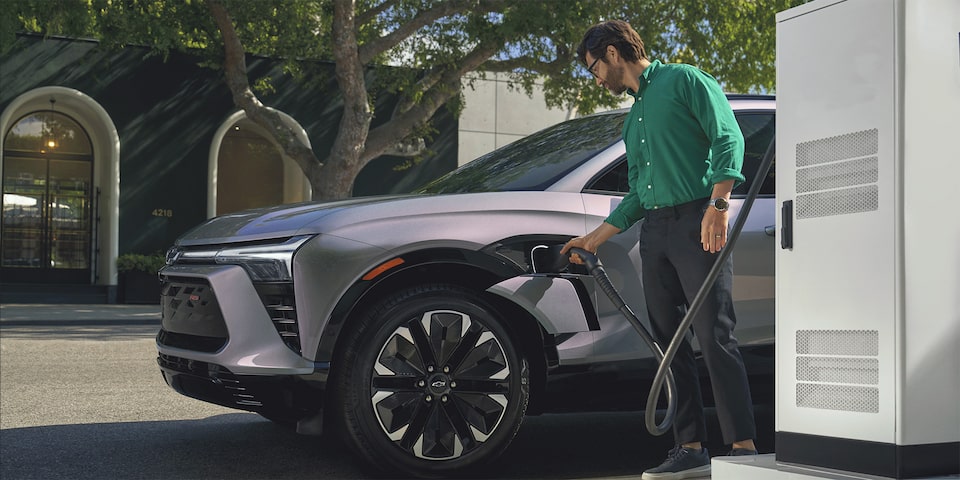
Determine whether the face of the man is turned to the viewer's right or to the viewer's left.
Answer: to the viewer's left

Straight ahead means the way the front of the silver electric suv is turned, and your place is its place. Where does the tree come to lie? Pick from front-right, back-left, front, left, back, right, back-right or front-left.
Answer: back-right

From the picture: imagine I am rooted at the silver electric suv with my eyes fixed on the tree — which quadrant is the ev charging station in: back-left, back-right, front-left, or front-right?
back-right

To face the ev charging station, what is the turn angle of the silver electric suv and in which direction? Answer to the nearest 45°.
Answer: approximately 90° to its left

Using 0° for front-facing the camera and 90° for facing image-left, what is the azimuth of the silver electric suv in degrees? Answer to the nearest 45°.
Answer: approximately 45°

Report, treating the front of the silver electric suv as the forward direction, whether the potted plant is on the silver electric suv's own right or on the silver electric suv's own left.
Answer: on the silver electric suv's own right
